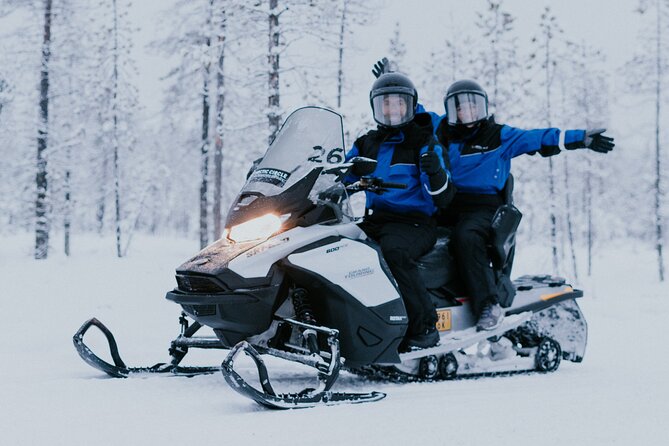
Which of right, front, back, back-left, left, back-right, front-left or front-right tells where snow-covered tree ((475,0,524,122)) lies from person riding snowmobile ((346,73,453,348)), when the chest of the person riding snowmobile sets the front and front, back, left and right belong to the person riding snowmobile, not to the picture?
back-right

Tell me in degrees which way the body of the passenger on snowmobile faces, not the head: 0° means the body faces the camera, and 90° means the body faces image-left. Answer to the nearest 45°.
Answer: approximately 0°

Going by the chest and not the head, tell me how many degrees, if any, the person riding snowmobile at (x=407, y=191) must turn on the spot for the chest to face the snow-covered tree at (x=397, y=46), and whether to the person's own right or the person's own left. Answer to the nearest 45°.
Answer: approximately 135° to the person's own right

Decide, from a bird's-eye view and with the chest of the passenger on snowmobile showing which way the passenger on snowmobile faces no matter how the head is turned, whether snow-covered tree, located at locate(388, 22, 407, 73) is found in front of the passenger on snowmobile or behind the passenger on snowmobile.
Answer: behind

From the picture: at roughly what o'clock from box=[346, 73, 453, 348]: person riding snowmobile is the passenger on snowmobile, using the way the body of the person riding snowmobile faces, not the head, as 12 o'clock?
The passenger on snowmobile is roughly at 6 o'clock from the person riding snowmobile.

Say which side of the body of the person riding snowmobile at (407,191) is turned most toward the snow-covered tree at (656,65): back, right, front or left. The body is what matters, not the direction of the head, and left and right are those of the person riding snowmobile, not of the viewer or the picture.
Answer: back

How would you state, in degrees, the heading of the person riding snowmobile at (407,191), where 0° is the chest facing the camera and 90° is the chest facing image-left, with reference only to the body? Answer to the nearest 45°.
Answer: approximately 45°

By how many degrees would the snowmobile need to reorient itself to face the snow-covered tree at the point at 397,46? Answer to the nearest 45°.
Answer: approximately 135° to its right

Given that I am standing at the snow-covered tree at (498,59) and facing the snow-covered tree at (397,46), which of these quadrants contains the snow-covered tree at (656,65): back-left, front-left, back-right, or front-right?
back-right
